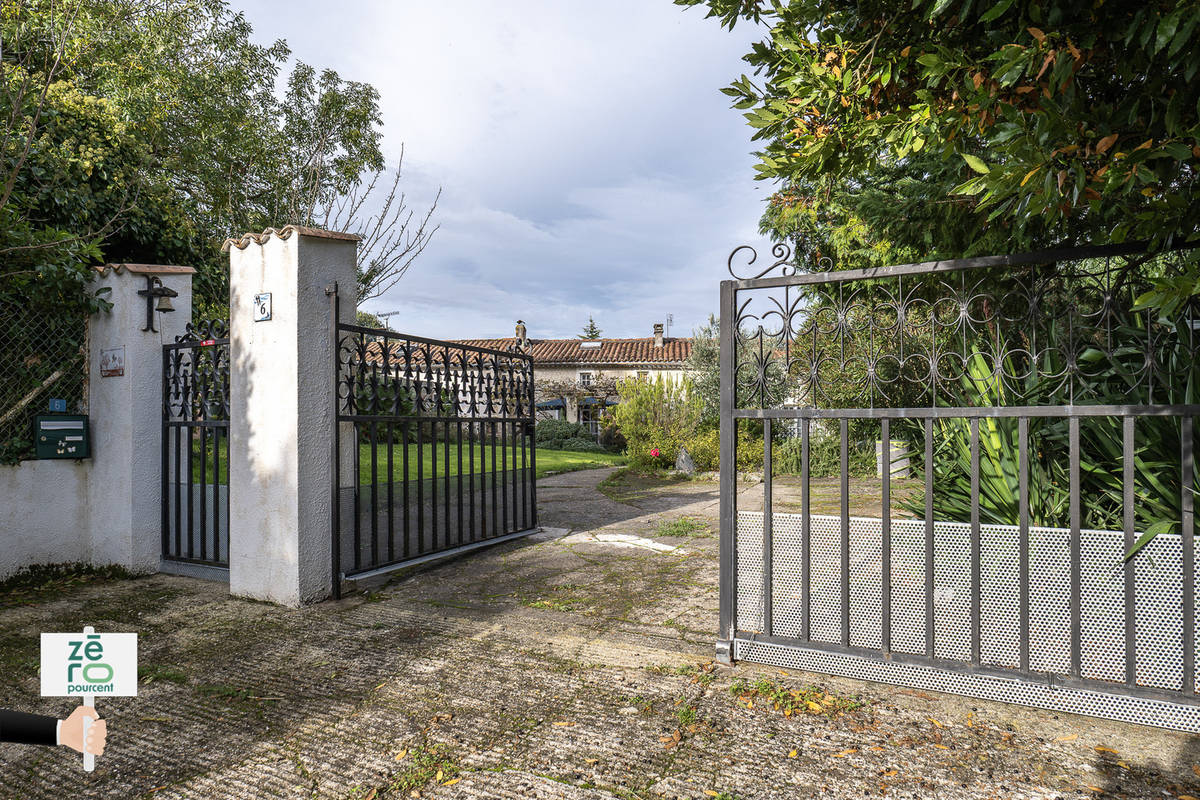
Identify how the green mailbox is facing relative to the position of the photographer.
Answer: facing the viewer

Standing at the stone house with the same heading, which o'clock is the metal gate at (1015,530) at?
The metal gate is roughly at 12 o'clock from the stone house.

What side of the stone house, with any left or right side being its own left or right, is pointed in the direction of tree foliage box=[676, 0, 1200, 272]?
front

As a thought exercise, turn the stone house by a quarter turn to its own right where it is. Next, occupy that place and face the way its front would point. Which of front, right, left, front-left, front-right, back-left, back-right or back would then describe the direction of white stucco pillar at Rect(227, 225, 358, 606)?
left

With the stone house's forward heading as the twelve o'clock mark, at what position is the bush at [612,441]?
The bush is roughly at 12 o'clock from the stone house.

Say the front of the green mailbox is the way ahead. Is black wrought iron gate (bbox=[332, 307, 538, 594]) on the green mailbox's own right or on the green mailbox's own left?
on the green mailbox's own left

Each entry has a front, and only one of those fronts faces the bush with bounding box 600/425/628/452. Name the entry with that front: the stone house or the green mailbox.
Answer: the stone house

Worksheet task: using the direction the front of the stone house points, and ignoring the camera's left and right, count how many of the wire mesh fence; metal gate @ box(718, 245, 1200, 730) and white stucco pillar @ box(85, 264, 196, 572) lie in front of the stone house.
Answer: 3

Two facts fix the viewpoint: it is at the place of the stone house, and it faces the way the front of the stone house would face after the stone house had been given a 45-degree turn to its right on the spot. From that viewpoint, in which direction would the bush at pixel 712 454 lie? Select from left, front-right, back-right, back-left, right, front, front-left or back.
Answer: front-left

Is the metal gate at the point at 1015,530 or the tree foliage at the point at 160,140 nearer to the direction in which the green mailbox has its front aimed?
the metal gate

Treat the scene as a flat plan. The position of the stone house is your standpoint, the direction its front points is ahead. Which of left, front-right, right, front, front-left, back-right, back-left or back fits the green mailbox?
front

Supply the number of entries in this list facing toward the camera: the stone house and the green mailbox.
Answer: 2

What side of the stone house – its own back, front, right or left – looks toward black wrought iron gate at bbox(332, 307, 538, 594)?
front

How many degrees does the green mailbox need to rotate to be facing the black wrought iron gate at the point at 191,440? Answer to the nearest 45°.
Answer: approximately 45° to its left

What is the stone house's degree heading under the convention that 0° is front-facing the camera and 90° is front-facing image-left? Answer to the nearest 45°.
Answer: approximately 0°

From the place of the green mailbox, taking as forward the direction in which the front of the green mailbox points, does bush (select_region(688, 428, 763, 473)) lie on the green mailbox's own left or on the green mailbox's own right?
on the green mailbox's own left
